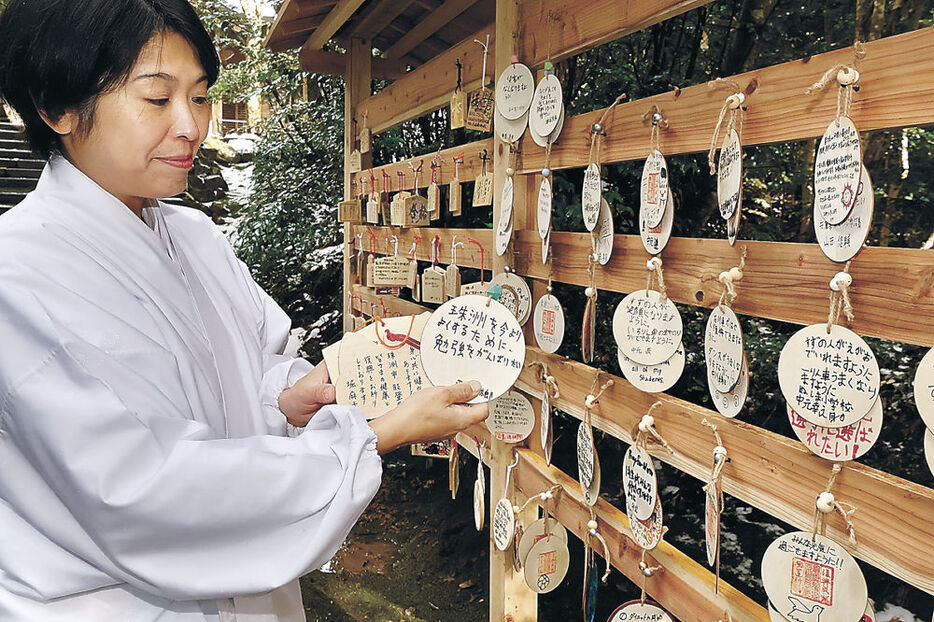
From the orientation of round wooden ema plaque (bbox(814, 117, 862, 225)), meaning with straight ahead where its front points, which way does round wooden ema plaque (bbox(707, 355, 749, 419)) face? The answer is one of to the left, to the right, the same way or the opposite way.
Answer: the same way

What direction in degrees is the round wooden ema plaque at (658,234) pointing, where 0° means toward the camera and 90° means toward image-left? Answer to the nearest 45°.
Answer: approximately 45°

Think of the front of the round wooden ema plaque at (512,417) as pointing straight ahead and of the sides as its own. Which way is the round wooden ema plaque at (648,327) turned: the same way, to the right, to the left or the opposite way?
the same way

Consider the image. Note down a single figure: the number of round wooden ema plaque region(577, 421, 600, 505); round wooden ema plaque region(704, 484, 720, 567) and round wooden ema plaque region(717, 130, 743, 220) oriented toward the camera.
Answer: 0

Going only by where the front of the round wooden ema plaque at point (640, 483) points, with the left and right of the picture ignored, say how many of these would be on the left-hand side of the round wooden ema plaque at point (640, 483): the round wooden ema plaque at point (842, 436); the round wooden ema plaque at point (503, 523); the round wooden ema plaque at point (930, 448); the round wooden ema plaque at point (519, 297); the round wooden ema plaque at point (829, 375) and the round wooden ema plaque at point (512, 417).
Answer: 3

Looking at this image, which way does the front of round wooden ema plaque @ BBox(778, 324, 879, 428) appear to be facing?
toward the camera

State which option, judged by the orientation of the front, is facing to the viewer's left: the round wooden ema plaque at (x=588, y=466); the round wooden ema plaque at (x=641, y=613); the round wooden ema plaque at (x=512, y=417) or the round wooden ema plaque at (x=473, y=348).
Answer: the round wooden ema plaque at (x=588, y=466)

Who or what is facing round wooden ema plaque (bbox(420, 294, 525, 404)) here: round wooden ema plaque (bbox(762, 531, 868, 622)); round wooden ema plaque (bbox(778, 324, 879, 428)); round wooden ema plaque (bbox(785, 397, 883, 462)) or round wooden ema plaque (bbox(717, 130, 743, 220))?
round wooden ema plaque (bbox(717, 130, 743, 220))

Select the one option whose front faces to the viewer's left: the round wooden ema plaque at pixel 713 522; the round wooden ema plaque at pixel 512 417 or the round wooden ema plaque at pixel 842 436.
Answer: the round wooden ema plaque at pixel 713 522

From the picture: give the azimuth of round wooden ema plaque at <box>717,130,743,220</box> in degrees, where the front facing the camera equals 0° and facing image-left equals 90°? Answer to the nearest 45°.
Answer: approximately 90°

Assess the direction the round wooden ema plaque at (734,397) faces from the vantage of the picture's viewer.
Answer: facing the viewer and to the left of the viewer

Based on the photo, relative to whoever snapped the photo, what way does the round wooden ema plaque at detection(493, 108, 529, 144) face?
facing the viewer

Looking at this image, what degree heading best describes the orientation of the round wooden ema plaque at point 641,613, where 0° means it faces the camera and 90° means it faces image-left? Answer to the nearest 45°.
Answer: approximately 0°

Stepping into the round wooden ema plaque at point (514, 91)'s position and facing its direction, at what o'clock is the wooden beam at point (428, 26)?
The wooden beam is roughly at 4 o'clock from the round wooden ema plaque.

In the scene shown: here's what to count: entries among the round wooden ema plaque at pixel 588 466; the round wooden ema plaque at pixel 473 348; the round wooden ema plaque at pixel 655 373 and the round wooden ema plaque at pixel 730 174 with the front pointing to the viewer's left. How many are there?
2

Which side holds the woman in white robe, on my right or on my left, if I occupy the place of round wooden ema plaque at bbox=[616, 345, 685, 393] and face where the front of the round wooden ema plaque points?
on my right

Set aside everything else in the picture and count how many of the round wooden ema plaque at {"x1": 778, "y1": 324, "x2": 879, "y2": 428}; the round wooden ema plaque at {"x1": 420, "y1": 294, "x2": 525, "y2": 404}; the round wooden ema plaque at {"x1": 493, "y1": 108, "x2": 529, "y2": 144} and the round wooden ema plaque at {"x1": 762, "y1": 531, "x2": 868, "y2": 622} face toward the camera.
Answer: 4
